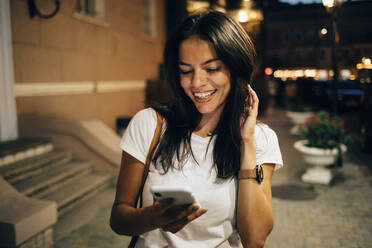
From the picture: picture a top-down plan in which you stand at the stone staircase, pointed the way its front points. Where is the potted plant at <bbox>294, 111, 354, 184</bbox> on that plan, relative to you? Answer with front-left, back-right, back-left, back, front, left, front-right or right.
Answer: front-left

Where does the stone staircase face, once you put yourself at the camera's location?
facing the viewer and to the right of the viewer

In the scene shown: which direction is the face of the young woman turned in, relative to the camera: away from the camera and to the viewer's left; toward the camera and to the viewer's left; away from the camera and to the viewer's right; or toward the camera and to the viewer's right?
toward the camera and to the viewer's left

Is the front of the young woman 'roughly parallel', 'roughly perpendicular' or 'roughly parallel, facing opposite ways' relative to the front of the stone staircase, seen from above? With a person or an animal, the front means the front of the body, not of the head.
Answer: roughly perpendicular

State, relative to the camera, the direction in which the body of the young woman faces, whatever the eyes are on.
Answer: toward the camera

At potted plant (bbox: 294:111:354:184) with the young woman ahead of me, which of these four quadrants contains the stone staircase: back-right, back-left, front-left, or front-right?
front-right

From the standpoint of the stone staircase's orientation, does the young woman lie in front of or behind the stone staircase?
in front

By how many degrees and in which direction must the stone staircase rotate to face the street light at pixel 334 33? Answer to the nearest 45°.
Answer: approximately 45° to its left

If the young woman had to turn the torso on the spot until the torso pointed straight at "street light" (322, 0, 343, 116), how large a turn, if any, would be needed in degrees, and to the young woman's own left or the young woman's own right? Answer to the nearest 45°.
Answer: approximately 135° to the young woman's own left

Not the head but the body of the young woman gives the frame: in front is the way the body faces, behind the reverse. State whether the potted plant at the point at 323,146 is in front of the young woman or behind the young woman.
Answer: behind

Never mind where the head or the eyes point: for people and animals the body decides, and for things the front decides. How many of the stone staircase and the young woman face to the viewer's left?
0
